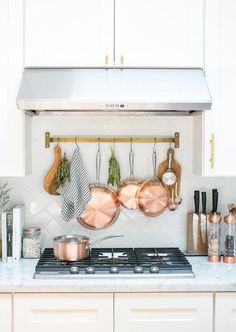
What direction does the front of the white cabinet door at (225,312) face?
toward the camera

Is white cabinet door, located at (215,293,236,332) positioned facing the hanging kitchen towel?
no

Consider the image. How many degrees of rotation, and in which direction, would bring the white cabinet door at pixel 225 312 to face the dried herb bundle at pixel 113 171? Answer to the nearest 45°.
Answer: approximately 135° to its right

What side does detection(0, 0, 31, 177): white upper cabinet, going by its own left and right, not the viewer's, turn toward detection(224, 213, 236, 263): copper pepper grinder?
left

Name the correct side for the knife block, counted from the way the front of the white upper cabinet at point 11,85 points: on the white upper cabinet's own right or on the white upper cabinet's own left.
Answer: on the white upper cabinet's own left

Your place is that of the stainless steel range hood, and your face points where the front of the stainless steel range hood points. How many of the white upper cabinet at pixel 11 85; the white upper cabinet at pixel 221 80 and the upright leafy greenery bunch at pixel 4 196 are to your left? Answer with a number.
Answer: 1

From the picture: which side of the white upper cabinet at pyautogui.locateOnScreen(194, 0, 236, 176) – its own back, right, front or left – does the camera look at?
front

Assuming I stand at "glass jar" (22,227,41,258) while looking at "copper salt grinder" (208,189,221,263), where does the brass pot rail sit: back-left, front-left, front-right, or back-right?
front-left

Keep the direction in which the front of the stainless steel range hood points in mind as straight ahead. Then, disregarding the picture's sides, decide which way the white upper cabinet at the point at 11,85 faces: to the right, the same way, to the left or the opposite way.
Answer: the same way

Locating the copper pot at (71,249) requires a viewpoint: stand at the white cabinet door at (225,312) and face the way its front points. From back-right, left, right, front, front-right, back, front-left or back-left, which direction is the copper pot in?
right

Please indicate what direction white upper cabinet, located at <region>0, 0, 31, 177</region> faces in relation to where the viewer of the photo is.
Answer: facing the viewer

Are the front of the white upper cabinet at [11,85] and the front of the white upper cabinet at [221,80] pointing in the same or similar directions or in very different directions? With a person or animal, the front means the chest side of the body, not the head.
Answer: same or similar directions

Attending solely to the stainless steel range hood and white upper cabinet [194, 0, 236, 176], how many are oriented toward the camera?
2
